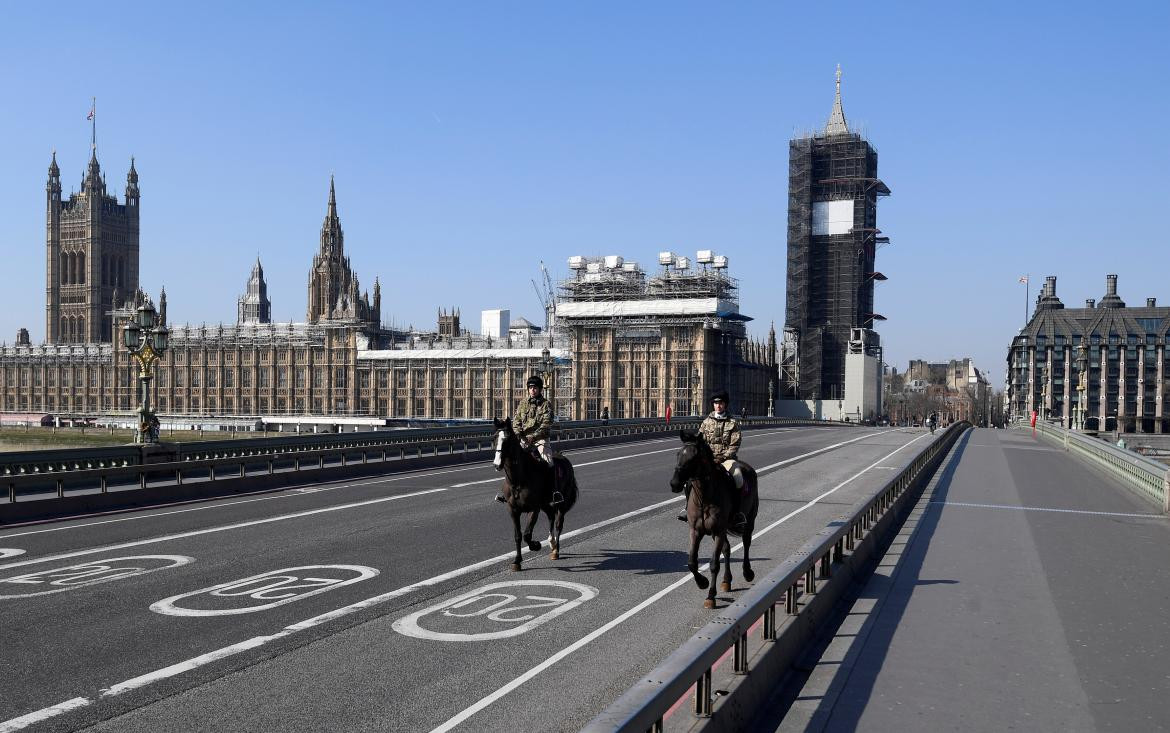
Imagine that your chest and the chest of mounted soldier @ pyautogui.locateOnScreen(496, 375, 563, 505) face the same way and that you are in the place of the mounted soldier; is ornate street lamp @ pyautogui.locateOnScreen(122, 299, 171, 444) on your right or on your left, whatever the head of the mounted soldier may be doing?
on your right

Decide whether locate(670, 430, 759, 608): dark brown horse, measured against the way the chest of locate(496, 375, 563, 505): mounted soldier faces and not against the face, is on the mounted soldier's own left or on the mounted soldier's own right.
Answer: on the mounted soldier's own left

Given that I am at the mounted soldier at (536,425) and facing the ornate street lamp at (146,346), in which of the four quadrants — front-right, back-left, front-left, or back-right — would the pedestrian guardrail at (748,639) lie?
back-left

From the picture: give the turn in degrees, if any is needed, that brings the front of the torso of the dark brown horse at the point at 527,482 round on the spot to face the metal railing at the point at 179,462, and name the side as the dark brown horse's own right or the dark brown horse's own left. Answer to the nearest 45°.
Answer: approximately 90° to the dark brown horse's own right

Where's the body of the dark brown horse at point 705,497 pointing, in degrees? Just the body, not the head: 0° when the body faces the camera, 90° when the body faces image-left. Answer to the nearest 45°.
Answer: approximately 45°

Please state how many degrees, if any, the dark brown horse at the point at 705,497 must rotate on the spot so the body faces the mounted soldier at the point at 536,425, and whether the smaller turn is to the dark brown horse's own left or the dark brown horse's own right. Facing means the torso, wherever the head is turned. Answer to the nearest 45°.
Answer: approximately 90° to the dark brown horse's own right

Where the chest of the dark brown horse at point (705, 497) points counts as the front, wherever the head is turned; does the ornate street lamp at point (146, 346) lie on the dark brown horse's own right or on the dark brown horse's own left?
on the dark brown horse's own right

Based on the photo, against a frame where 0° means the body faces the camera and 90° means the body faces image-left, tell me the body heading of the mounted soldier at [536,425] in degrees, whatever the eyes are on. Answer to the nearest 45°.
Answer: approximately 45°

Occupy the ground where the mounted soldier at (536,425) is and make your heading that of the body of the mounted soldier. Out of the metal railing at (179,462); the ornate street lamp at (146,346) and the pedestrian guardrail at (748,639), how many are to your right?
2

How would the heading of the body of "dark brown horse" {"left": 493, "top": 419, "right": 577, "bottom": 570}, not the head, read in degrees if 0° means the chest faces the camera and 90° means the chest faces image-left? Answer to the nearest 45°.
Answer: approximately 45°
